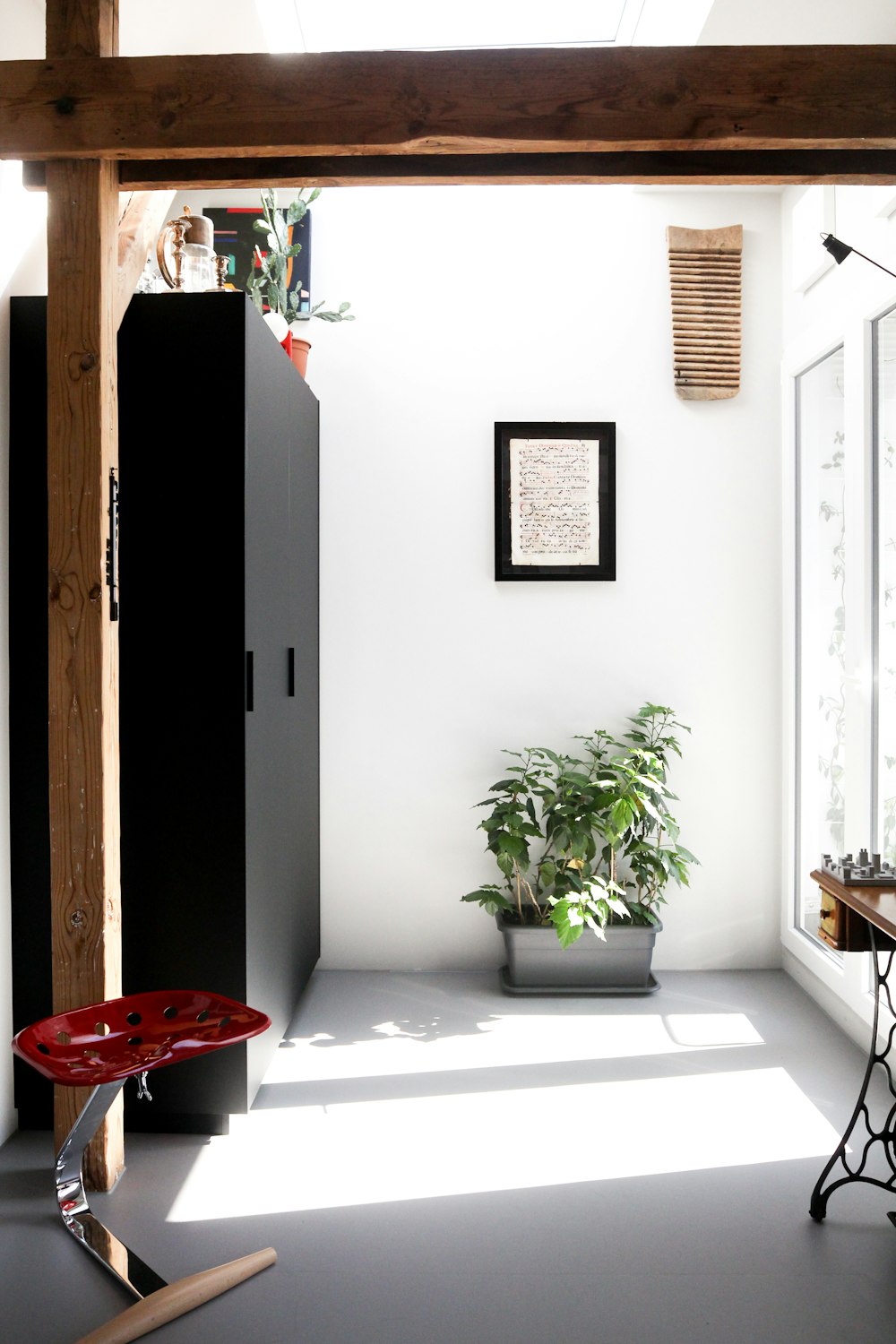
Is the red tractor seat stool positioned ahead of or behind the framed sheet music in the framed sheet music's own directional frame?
ahead

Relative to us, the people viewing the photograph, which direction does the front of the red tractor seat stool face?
facing the viewer and to the right of the viewer

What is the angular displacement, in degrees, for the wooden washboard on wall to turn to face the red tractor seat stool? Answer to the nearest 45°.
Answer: approximately 45° to its right

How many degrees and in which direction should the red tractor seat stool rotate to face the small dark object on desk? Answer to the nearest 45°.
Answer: approximately 45° to its left

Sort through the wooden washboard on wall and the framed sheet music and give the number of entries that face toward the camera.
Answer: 2

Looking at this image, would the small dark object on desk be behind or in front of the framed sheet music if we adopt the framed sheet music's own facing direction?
in front

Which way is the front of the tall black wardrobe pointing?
to the viewer's right

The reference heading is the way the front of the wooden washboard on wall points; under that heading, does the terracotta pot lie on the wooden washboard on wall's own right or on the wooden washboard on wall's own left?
on the wooden washboard on wall's own right

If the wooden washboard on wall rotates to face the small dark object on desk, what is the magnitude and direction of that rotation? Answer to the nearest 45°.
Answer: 0° — it already faces it

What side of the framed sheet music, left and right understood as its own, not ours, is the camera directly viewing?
front

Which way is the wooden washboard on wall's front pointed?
toward the camera

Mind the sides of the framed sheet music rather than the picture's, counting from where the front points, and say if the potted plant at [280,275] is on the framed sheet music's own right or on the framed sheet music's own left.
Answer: on the framed sheet music's own right

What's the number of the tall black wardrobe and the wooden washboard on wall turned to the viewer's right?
1

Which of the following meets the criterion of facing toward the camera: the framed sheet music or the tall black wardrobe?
the framed sheet music
